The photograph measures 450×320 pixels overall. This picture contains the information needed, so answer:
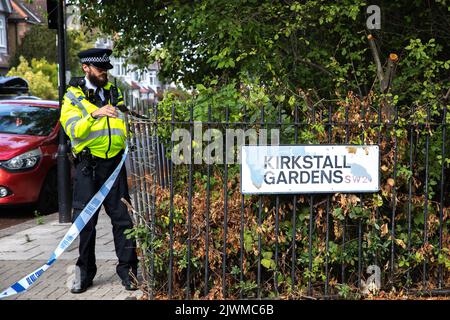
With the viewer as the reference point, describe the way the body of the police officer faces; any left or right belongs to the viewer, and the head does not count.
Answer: facing the viewer and to the right of the viewer

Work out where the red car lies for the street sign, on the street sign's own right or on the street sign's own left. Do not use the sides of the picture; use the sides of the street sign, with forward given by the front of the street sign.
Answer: on the street sign's own right

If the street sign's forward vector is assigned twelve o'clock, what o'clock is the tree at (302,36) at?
The tree is roughly at 6 o'clock from the street sign.

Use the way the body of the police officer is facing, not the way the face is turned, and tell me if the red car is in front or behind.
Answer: behind

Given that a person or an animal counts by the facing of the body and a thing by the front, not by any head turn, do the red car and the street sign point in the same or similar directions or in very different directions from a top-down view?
same or similar directions

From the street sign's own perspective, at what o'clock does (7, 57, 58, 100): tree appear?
The tree is roughly at 5 o'clock from the street sign.

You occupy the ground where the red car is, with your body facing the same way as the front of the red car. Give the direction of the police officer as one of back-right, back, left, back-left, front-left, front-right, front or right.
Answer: front-left

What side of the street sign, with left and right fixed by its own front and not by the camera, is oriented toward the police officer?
right

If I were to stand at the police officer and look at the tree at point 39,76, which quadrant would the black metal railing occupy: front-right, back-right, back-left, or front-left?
back-right

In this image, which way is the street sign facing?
toward the camera

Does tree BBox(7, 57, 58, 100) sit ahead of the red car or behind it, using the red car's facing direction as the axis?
behind
